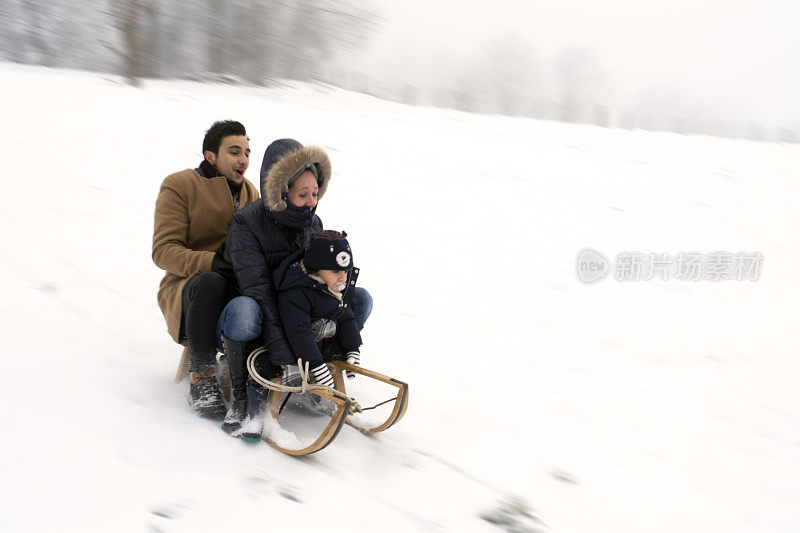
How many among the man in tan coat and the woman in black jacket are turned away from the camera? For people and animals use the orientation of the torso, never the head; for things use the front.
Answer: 0

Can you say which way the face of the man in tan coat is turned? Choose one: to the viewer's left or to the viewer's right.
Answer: to the viewer's right

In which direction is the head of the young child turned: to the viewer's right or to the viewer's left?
to the viewer's right

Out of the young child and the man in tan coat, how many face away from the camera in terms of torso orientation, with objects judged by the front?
0

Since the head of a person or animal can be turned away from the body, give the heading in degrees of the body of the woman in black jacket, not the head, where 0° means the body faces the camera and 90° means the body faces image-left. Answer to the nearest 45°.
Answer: approximately 315°

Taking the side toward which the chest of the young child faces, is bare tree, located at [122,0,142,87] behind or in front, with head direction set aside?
behind

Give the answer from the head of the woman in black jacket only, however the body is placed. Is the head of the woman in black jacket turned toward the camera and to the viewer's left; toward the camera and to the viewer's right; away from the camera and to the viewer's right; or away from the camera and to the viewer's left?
toward the camera and to the viewer's right

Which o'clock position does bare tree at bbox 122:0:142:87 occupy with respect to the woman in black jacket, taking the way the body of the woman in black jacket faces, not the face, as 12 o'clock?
The bare tree is roughly at 7 o'clock from the woman in black jacket.

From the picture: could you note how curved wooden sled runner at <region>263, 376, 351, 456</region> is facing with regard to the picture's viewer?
facing the viewer and to the right of the viewer
